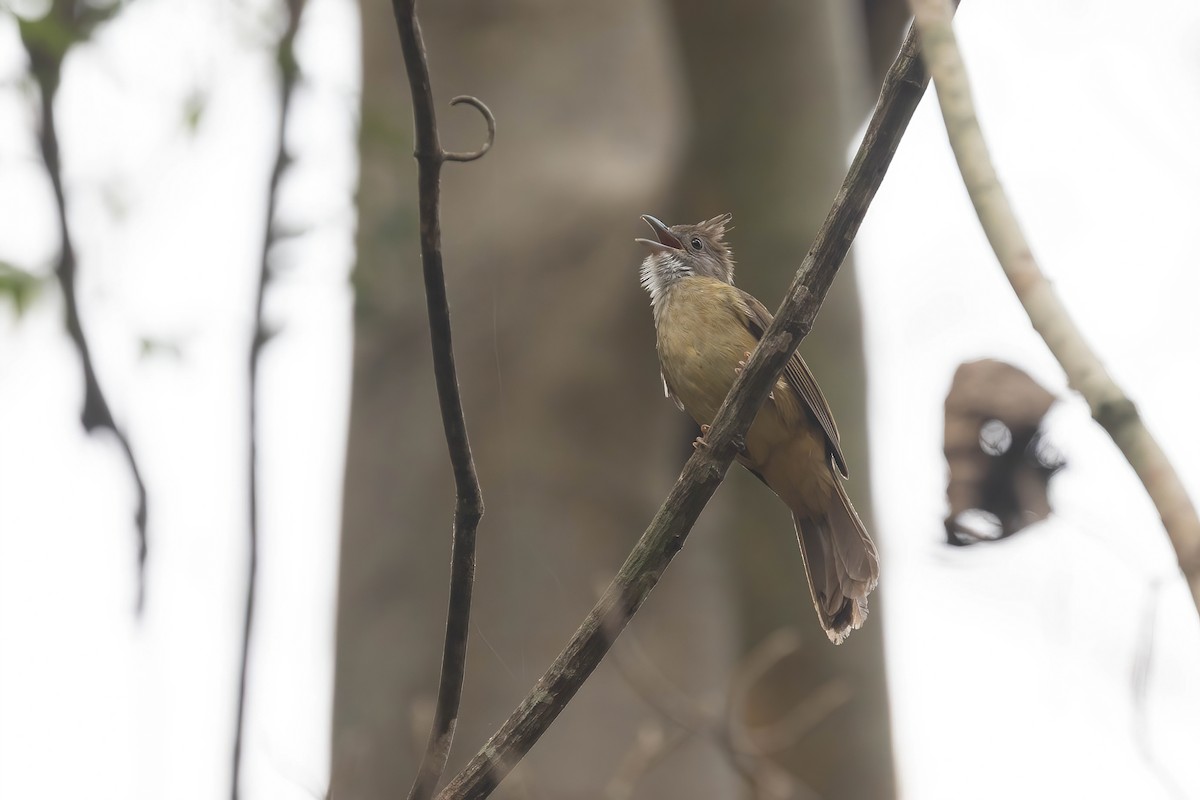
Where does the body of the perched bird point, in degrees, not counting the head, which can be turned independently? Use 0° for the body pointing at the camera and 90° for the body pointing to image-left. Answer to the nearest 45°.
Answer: approximately 45°

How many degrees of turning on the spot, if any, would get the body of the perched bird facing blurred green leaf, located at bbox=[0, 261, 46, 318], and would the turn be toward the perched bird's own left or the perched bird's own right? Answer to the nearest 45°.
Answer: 0° — it already faces it

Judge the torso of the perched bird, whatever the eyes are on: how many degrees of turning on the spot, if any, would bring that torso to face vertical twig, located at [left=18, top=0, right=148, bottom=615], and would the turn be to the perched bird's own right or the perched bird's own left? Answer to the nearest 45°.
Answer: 0° — it already faces it

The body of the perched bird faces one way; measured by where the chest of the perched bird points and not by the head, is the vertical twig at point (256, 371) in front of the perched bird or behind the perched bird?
in front

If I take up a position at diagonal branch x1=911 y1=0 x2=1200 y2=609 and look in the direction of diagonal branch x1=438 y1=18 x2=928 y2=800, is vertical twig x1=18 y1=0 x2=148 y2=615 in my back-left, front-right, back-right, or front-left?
front-right
